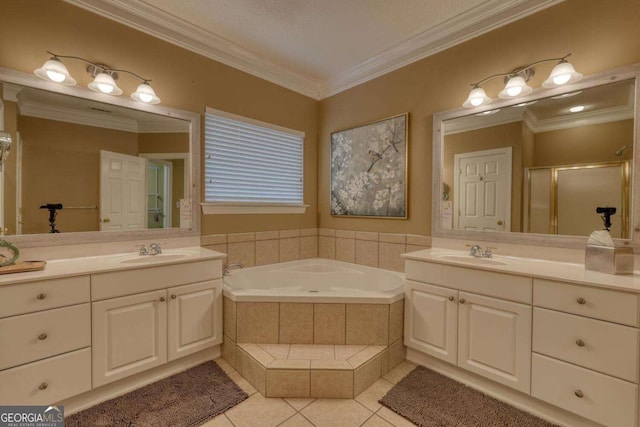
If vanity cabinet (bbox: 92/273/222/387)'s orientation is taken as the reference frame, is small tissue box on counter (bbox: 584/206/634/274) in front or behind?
in front

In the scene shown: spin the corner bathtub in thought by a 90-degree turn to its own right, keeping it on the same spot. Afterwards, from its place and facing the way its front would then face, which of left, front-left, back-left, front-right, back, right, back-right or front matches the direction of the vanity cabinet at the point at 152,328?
front-left

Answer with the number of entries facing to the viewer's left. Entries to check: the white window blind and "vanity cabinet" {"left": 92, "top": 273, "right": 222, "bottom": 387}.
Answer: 0

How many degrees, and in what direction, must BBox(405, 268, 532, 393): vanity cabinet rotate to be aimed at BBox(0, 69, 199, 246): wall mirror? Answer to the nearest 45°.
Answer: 0° — it already faces it

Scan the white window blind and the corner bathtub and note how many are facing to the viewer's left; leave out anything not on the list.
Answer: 0

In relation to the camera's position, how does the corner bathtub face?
facing the viewer

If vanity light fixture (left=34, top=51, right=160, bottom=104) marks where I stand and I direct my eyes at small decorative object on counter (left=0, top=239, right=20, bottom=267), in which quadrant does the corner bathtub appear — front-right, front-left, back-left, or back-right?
back-left

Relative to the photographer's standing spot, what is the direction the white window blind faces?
facing the viewer and to the right of the viewer

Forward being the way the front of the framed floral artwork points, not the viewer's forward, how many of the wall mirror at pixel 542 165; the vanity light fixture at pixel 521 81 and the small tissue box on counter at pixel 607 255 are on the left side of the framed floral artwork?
3

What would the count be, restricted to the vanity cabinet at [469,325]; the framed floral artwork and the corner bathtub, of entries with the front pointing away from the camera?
0

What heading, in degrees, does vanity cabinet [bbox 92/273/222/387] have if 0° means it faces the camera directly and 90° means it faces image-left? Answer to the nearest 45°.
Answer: approximately 315°

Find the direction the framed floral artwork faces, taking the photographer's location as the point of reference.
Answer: facing the viewer and to the left of the viewer
